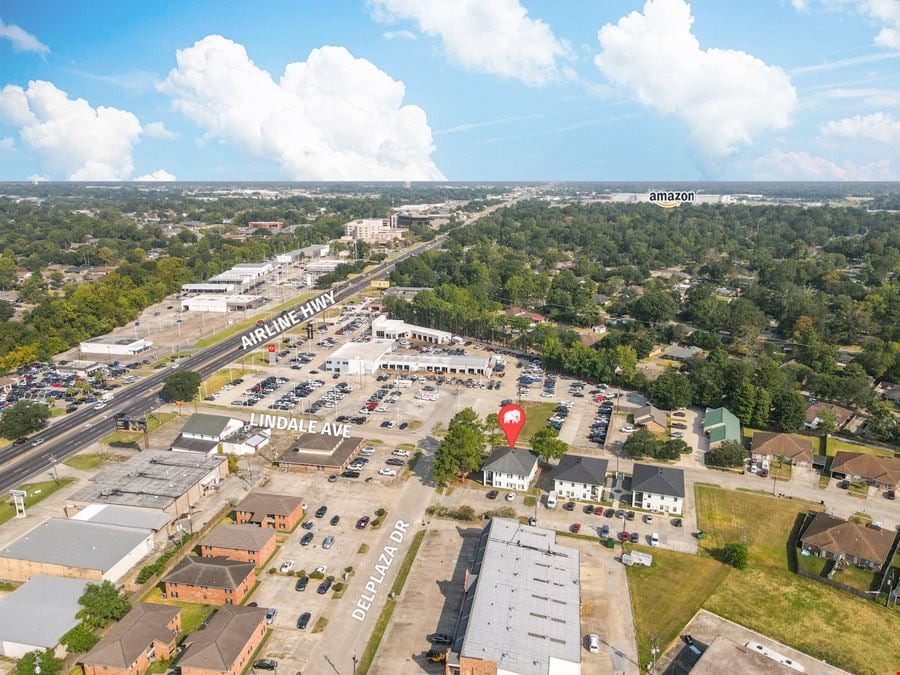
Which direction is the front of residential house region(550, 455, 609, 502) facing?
toward the camera

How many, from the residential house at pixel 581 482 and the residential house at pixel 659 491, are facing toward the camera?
2

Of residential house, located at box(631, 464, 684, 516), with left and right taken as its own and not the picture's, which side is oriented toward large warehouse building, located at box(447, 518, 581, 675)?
front

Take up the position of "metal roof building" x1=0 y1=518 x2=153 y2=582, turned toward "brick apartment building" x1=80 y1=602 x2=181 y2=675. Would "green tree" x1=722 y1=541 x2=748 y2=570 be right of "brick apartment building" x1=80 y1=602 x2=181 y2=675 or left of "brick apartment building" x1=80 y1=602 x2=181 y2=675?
left

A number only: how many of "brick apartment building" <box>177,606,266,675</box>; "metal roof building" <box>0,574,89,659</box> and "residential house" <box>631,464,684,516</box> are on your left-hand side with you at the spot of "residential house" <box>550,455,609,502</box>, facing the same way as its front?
1

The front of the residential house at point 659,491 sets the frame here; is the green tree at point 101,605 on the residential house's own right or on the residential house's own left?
on the residential house's own right

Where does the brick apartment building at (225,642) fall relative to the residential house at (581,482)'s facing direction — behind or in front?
in front

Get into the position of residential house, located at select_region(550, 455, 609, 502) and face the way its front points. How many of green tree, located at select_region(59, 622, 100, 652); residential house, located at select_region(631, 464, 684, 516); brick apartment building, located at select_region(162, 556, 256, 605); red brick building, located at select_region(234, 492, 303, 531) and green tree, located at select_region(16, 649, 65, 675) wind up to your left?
1

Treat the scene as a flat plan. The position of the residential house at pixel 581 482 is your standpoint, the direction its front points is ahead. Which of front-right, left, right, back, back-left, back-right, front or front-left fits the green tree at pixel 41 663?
front-right

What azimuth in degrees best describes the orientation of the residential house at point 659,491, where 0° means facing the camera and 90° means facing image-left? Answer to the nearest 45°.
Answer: approximately 0°

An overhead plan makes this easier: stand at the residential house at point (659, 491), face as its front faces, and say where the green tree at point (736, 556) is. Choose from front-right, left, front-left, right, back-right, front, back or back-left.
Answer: front-left

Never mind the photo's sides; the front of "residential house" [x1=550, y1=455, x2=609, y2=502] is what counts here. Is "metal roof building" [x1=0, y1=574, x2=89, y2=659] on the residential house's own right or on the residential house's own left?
on the residential house's own right

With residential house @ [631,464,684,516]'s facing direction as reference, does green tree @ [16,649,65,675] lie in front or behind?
in front
